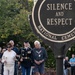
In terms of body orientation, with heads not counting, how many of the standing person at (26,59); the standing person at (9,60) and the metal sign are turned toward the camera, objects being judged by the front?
3

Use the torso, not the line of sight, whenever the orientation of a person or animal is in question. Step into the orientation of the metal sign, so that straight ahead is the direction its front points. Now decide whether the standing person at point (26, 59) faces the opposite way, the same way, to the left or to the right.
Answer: the same way

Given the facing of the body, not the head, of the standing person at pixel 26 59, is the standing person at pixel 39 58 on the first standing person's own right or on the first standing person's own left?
on the first standing person's own left

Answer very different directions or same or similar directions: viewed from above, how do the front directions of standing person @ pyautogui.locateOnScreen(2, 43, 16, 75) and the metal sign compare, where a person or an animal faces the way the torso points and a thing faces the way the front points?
same or similar directions

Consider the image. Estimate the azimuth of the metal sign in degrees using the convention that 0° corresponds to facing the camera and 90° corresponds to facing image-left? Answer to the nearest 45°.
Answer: approximately 0°

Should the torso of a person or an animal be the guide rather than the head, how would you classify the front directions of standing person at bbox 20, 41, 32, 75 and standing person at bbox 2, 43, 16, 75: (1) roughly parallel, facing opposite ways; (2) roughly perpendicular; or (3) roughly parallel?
roughly parallel

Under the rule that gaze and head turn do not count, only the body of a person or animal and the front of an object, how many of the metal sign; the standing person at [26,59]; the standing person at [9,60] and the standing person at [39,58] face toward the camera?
4

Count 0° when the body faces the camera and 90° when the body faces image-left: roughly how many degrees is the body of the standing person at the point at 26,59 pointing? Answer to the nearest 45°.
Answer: approximately 0°

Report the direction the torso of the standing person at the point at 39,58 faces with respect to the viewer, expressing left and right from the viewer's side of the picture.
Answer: facing the viewer

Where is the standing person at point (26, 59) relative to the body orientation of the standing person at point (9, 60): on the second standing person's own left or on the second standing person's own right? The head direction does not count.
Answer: on the second standing person's own left
